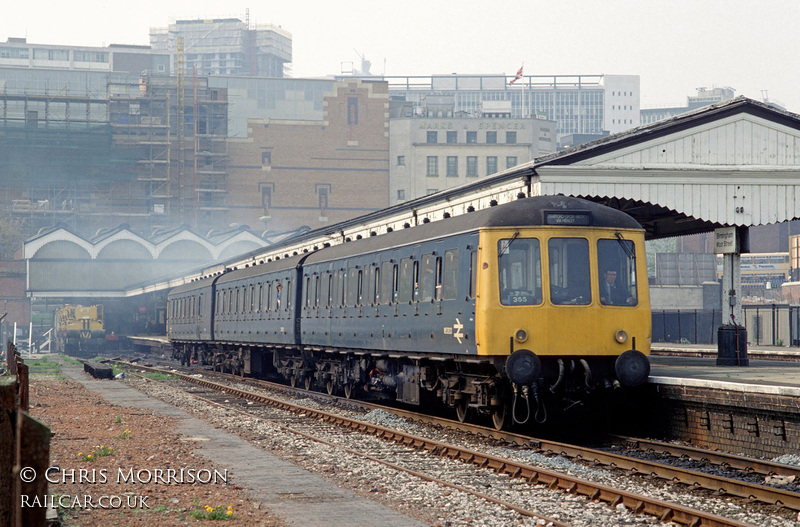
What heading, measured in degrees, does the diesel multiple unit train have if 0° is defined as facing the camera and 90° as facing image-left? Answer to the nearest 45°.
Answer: approximately 315°

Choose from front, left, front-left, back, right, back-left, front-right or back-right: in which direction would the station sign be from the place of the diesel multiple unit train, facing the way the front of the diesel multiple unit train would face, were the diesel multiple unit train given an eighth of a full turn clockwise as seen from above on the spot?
front-left

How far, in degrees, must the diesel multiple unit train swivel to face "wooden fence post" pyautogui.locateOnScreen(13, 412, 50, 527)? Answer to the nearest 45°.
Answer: approximately 45° to its right

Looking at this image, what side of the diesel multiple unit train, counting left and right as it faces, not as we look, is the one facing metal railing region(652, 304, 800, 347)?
left

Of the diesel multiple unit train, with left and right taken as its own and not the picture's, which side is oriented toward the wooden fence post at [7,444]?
front
